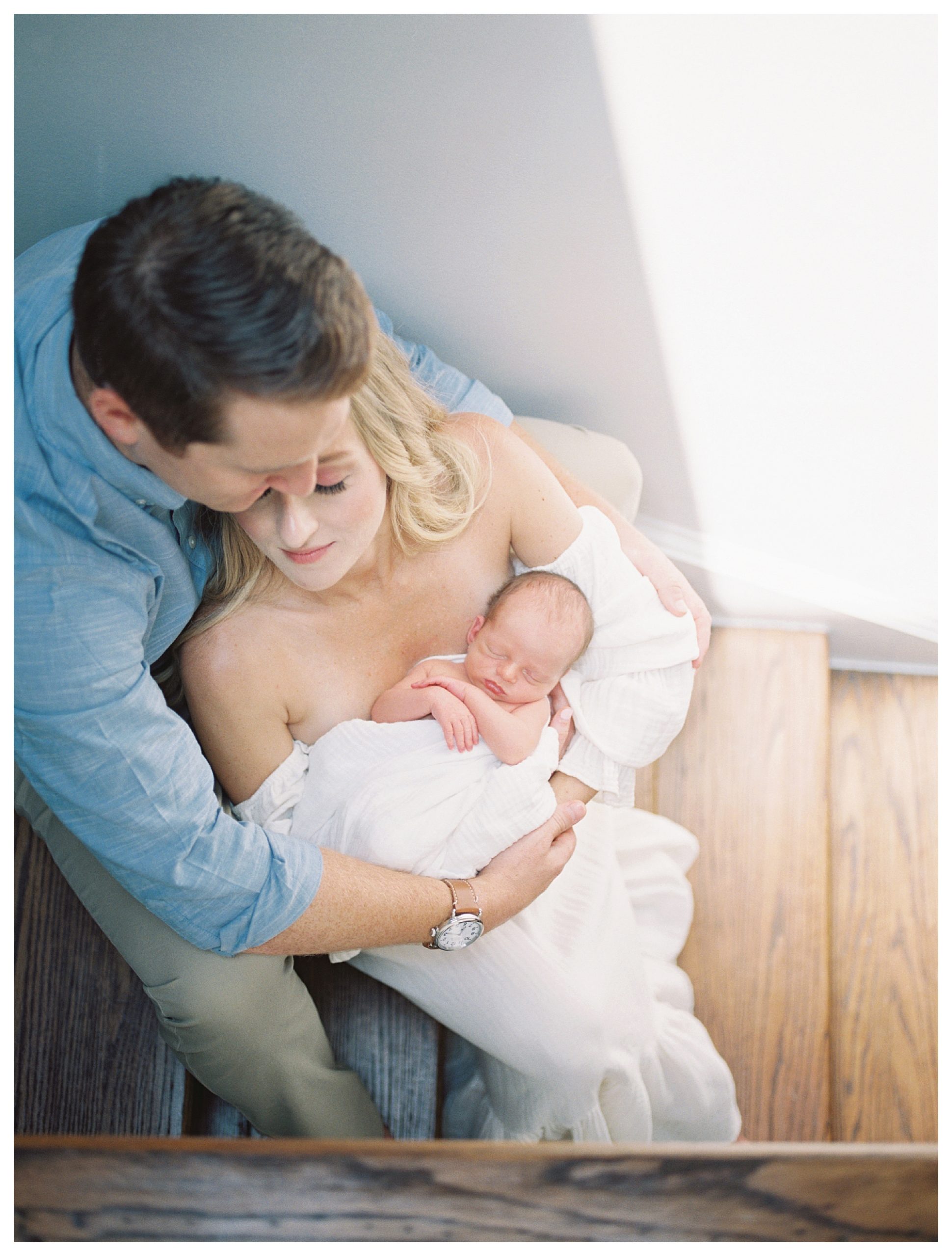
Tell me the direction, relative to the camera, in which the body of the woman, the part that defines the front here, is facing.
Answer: toward the camera

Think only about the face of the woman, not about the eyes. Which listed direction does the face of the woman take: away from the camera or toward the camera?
toward the camera

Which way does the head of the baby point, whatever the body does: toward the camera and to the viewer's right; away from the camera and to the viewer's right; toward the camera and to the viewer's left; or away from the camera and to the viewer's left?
toward the camera and to the viewer's right

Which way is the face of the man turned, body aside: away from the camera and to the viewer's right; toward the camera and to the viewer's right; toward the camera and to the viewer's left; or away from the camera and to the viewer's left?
toward the camera and to the viewer's right
